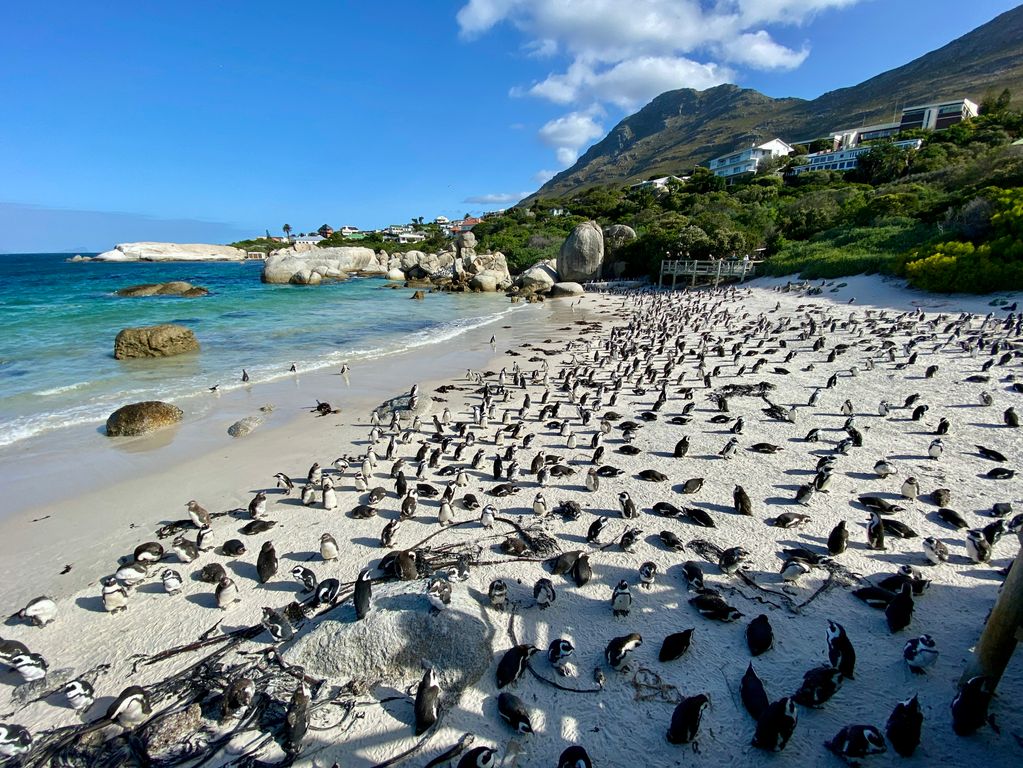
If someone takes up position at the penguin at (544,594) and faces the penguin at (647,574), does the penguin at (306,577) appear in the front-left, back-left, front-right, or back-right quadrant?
back-left

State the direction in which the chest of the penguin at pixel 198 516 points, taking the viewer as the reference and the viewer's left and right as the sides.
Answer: facing to the left of the viewer

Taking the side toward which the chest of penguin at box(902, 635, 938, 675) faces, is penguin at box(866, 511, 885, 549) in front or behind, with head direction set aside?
behind

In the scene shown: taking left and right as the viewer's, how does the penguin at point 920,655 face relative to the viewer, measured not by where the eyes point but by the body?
facing the viewer and to the right of the viewer

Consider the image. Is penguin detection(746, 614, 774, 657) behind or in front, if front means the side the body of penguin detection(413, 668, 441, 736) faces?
in front

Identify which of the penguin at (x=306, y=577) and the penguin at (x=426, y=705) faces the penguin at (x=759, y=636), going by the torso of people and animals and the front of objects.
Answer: the penguin at (x=426, y=705)

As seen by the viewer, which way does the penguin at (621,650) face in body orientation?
to the viewer's right

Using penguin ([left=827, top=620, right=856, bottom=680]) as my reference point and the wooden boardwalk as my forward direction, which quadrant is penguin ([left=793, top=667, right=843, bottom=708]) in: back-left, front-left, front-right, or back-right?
back-left

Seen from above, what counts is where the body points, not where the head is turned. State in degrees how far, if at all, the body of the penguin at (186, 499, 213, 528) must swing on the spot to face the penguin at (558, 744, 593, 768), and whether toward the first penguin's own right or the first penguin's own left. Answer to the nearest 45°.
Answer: approximately 90° to the first penguin's own left

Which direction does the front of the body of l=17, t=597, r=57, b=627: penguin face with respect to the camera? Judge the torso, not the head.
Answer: to the viewer's left

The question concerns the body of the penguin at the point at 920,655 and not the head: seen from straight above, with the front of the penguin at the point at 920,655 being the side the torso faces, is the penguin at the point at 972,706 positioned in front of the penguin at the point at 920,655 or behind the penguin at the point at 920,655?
in front
